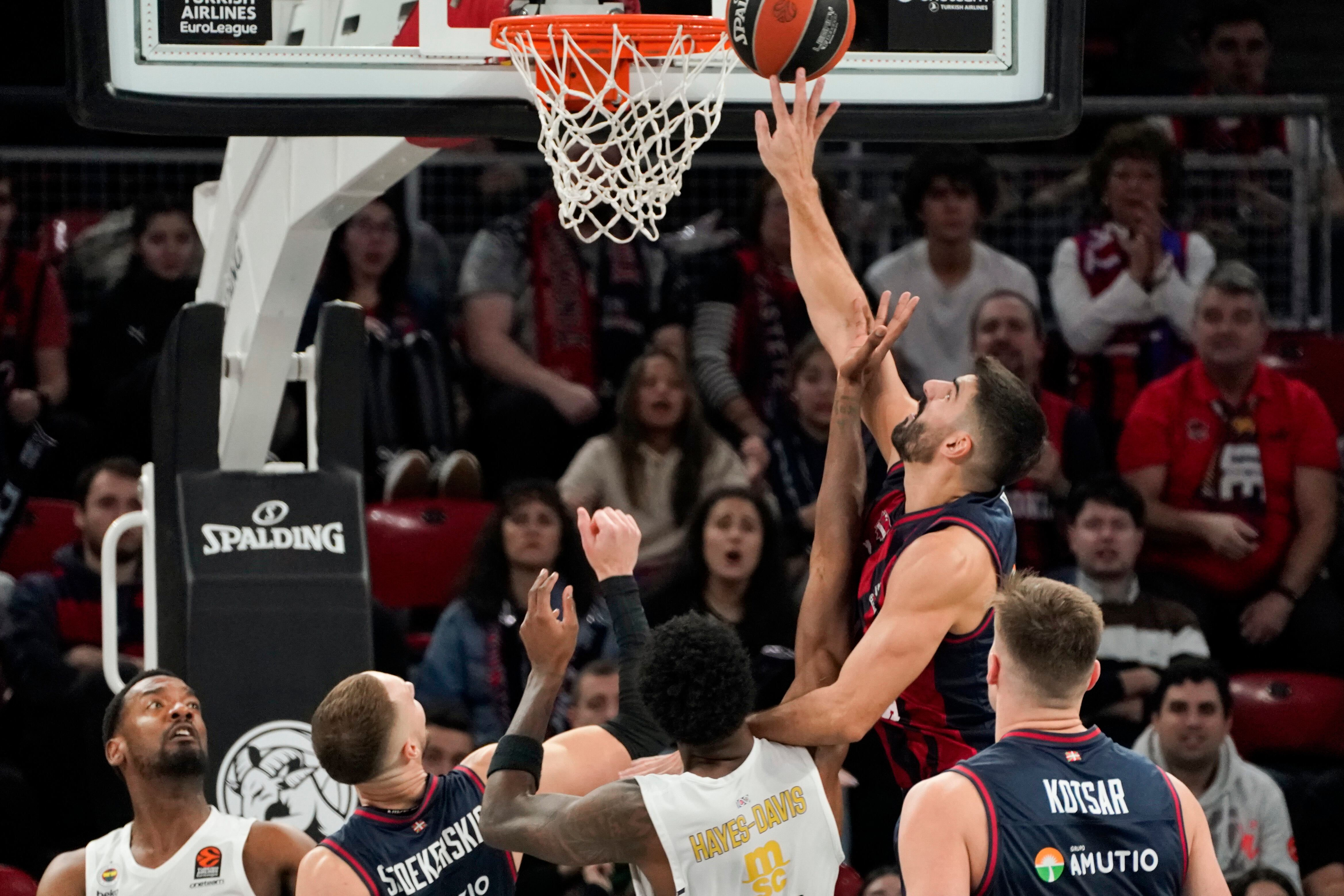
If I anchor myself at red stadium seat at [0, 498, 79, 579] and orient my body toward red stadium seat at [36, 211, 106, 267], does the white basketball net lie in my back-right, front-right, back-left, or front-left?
back-right

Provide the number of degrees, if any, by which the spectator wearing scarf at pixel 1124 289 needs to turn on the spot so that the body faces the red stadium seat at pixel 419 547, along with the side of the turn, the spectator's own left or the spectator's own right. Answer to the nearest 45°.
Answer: approximately 45° to the spectator's own right

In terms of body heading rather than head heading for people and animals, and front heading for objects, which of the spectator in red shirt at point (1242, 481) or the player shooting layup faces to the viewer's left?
the player shooting layup

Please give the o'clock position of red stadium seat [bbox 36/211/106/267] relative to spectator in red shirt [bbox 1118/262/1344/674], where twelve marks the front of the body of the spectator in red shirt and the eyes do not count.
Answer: The red stadium seat is roughly at 3 o'clock from the spectator in red shirt.

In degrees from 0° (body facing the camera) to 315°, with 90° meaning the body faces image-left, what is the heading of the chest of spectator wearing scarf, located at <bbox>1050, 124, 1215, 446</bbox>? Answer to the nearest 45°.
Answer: approximately 0°

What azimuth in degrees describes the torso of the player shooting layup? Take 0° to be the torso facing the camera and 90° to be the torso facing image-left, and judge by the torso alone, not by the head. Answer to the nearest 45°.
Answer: approximately 90°

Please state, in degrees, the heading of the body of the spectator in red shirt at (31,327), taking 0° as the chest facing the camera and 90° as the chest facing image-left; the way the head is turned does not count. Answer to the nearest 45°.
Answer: approximately 0°

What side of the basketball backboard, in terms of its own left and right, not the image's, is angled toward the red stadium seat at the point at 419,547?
back

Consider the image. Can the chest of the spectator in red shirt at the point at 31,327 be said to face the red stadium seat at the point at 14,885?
yes

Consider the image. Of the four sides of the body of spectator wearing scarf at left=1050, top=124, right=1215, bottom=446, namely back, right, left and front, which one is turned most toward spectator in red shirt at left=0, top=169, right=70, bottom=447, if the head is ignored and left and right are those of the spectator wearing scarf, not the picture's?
right

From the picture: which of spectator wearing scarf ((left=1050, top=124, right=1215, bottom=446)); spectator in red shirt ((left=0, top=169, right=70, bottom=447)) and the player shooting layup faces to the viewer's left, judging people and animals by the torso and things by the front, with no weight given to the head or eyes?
the player shooting layup
